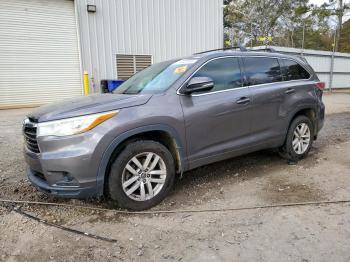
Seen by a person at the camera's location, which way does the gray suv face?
facing the viewer and to the left of the viewer

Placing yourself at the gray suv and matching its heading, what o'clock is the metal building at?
The metal building is roughly at 4 o'clock from the gray suv.

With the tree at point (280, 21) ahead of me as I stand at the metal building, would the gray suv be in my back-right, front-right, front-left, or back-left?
back-right

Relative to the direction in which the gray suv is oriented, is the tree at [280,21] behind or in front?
behind

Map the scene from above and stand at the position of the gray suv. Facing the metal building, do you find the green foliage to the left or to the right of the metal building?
right
